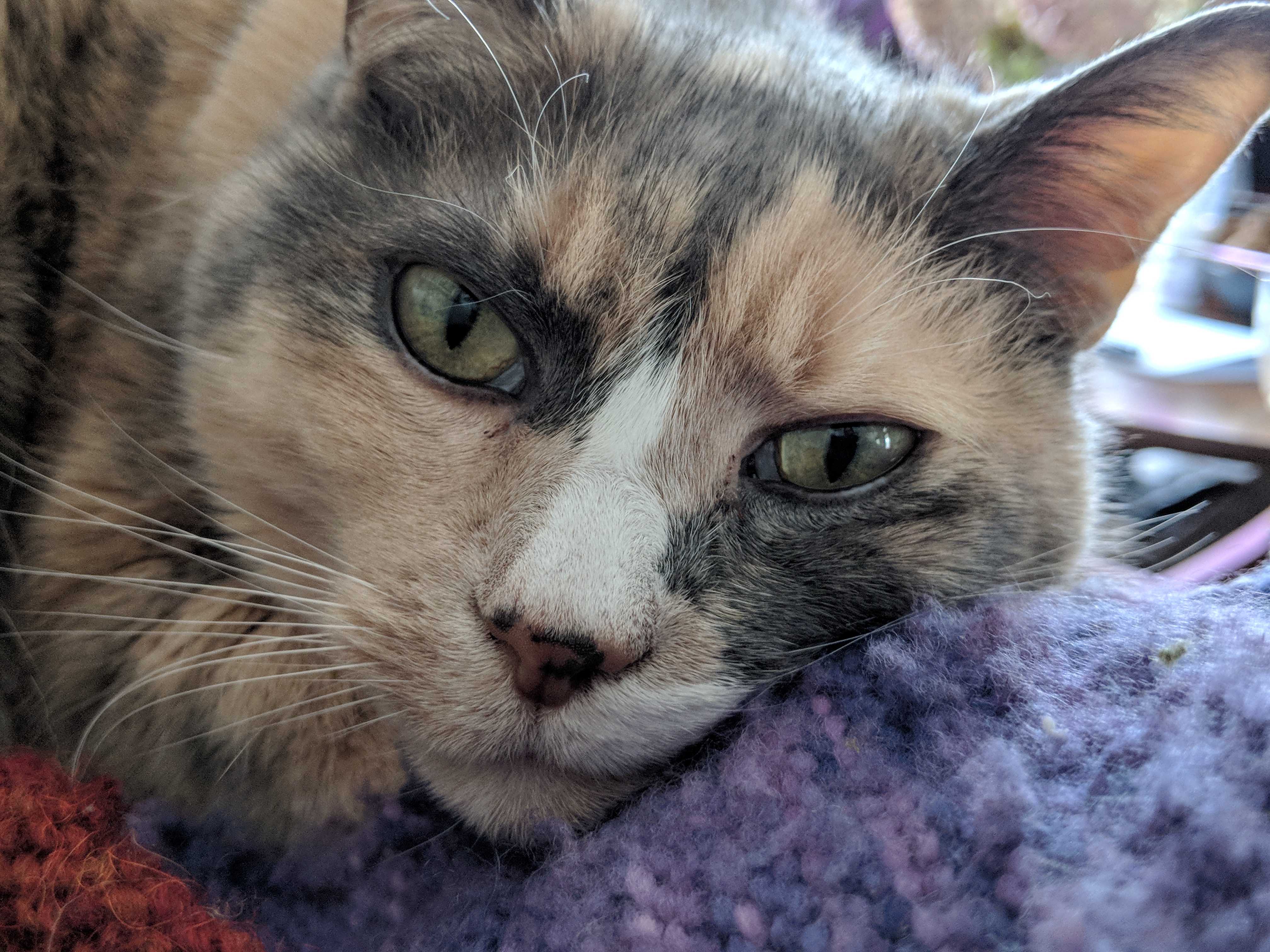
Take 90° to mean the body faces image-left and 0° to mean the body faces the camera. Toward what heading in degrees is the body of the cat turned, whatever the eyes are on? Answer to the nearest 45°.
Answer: approximately 0°
